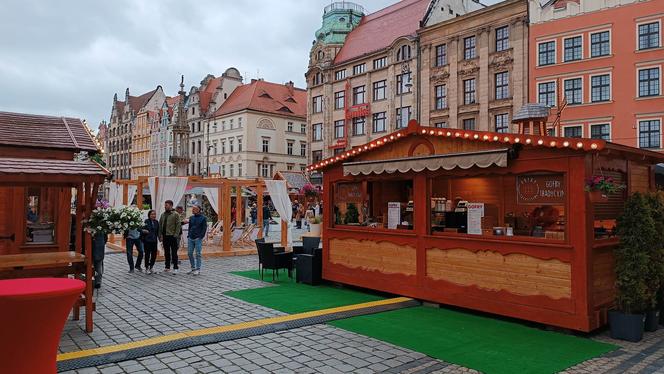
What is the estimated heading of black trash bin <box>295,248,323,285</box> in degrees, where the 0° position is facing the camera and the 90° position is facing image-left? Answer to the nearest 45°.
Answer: approximately 135°

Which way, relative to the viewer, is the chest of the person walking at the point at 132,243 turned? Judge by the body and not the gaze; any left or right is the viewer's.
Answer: facing the viewer

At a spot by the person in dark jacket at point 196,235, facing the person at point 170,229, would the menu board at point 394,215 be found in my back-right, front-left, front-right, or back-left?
back-left

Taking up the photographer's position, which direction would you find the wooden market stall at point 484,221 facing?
facing the viewer and to the left of the viewer

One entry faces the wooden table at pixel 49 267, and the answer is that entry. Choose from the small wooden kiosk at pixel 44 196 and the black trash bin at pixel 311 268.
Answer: the small wooden kiosk

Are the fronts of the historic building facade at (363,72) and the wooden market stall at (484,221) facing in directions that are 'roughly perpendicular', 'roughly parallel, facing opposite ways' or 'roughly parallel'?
roughly parallel

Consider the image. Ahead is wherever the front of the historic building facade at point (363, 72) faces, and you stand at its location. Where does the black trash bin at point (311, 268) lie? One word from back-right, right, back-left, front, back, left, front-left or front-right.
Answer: front-left

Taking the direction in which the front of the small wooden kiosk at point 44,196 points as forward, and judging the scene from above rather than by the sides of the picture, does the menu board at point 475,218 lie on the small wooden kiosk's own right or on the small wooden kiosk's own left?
on the small wooden kiosk's own left

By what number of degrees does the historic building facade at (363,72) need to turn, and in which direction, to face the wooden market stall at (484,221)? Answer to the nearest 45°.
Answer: approximately 45° to its left

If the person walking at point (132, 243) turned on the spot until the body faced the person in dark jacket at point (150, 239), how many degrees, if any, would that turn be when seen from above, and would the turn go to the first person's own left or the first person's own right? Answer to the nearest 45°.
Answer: approximately 45° to the first person's own left

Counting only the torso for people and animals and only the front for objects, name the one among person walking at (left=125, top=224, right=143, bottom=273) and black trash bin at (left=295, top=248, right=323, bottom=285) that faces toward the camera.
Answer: the person walking

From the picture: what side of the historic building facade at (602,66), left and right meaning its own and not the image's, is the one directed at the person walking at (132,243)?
front

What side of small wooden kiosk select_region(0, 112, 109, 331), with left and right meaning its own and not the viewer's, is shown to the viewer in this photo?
front
